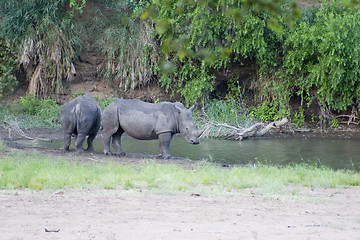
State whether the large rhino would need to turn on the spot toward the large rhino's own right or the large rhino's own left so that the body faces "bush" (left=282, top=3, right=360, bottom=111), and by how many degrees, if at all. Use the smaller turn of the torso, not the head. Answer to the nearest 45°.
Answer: approximately 45° to the large rhino's own left

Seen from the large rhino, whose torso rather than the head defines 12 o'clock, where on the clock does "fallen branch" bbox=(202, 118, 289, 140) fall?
The fallen branch is roughly at 10 o'clock from the large rhino.

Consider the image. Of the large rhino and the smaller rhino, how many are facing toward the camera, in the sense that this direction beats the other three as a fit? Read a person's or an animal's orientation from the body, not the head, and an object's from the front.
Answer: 0

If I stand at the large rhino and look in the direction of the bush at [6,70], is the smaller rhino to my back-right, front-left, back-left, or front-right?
front-left

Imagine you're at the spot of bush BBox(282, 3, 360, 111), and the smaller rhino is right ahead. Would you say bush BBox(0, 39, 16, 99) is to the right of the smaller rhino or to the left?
right

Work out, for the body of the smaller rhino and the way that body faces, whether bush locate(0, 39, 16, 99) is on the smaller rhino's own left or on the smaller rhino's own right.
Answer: on the smaller rhino's own left

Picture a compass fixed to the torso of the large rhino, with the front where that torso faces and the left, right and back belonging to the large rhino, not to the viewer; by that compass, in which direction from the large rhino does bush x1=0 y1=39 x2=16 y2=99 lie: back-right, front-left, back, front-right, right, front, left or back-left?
back-left

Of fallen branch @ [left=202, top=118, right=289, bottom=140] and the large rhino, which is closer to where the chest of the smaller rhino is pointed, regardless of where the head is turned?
the fallen branch

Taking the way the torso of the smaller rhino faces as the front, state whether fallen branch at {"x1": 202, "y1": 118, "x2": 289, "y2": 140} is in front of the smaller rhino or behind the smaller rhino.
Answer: in front

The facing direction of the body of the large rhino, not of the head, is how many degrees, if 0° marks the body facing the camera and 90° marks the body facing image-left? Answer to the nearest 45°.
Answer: approximately 270°

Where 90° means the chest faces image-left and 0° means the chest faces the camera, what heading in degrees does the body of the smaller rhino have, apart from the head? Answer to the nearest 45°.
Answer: approximately 225°

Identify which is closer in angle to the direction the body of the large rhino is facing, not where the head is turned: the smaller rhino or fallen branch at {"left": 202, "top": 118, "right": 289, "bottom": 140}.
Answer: the fallen branch

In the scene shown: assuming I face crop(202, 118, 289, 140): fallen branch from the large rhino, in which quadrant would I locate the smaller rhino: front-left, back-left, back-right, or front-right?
back-left

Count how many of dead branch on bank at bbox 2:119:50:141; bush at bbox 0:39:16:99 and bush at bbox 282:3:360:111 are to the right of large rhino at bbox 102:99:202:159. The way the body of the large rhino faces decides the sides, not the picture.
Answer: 0
